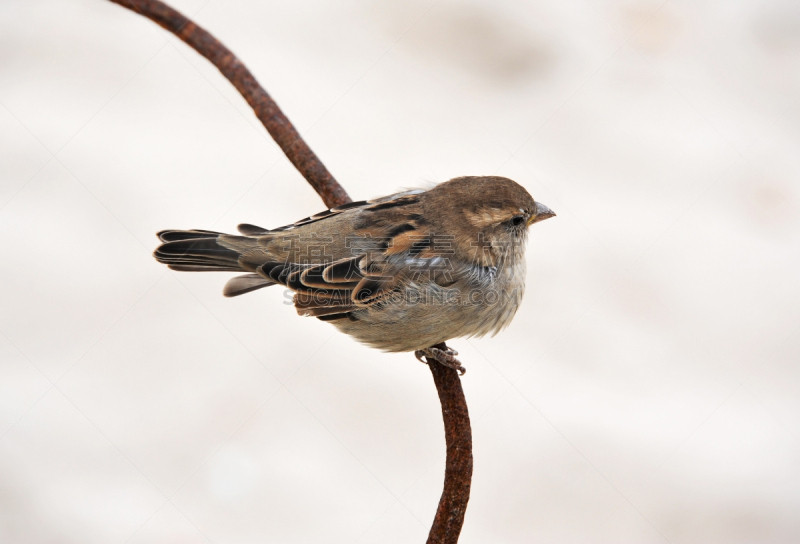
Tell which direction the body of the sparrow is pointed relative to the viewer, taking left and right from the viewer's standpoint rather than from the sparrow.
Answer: facing to the right of the viewer
